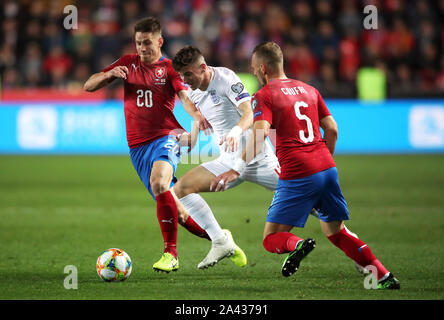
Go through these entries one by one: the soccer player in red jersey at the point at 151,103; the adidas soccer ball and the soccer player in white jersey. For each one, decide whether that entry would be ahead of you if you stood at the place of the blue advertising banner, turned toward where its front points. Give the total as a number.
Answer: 3

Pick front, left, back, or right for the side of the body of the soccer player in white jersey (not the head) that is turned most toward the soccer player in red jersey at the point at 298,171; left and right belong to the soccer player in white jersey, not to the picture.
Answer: left

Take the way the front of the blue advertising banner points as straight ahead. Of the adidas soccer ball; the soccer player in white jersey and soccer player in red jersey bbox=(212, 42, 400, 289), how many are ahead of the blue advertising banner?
3

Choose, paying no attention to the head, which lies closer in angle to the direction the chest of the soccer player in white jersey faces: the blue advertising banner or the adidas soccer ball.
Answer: the adidas soccer ball

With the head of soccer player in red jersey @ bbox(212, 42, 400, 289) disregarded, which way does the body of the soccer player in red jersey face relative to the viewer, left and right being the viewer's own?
facing away from the viewer and to the left of the viewer

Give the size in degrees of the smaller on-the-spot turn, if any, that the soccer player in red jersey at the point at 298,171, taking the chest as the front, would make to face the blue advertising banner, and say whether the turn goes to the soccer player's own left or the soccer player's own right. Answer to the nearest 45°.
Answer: approximately 45° to the soccer player's own right

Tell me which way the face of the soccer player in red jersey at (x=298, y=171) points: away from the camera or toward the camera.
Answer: away from the camera

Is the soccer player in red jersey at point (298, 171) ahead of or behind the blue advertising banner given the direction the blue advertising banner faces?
ahead

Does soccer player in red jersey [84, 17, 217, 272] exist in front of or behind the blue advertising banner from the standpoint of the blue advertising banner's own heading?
in front

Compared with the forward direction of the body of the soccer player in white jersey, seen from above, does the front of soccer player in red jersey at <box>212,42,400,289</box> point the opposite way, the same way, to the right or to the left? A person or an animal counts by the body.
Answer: to the right
